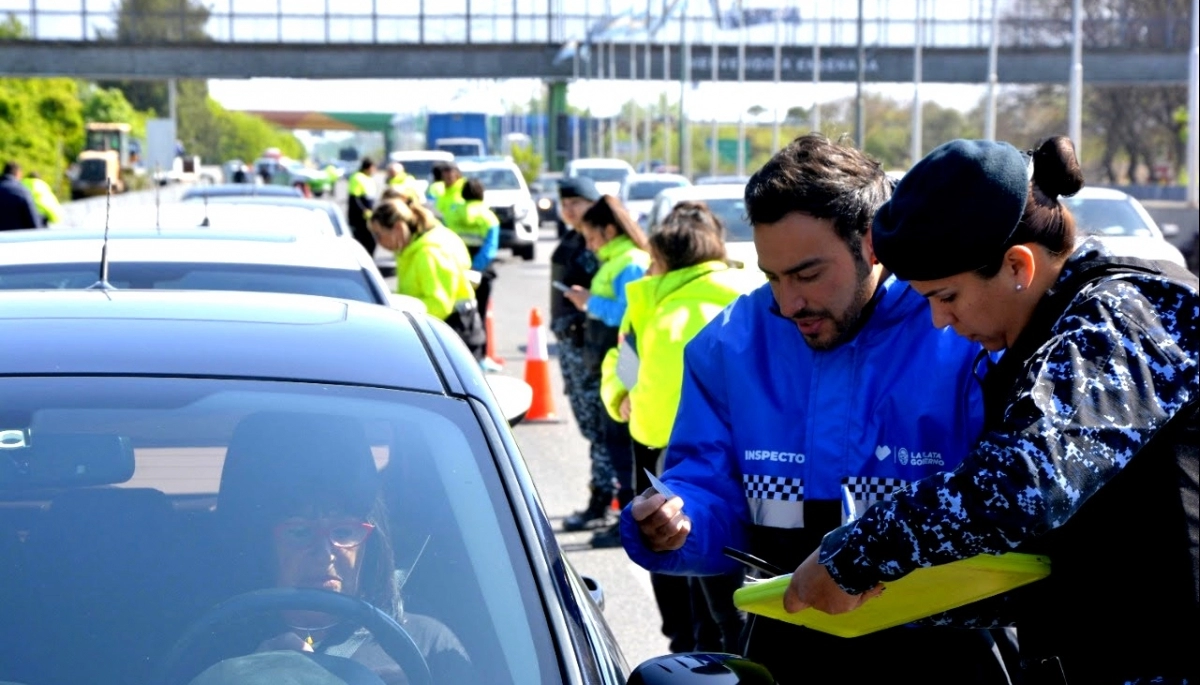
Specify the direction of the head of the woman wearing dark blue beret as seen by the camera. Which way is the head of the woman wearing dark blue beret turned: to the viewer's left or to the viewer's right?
to the viewer's left

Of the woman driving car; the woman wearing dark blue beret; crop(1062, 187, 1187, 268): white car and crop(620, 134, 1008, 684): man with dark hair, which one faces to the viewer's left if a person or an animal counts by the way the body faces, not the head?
the woman wearing dark blue beret

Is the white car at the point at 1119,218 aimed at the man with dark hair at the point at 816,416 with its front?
yes

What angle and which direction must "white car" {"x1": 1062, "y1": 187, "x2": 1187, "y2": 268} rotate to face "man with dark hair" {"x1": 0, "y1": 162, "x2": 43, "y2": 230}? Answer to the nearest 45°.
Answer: approximately 90° to its right

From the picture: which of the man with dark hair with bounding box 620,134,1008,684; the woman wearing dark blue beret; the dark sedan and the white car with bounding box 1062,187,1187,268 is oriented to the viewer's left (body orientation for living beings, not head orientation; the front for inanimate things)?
the woman wearing dark blue beret

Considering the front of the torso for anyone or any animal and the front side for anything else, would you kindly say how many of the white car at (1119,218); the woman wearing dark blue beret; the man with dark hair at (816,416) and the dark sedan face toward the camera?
3

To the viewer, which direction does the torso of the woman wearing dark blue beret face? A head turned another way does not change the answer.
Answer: to the viewer's left

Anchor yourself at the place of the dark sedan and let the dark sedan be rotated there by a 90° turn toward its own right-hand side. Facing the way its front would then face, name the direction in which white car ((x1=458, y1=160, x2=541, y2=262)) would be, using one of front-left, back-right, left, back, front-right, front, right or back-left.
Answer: right

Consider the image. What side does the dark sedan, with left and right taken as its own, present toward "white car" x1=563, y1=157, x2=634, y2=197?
back

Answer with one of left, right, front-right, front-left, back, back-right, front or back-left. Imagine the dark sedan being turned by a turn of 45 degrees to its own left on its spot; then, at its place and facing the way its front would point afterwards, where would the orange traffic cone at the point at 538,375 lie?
back-left

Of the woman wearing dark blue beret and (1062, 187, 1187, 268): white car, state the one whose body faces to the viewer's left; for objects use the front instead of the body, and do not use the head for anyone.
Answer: the woman wearing dark blue beret
